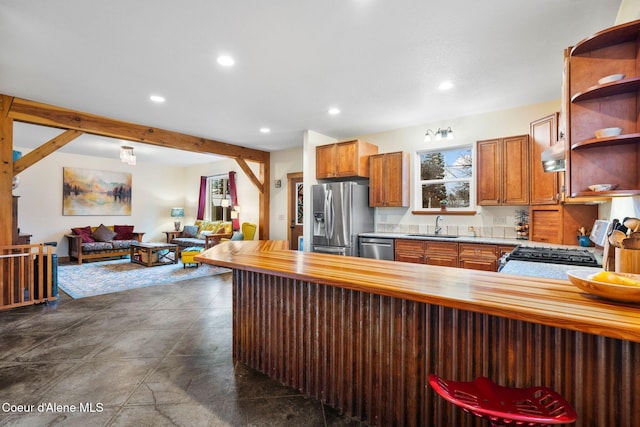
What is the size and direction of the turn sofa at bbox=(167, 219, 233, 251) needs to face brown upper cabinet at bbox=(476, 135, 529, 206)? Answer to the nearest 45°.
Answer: approximately 90° to its left

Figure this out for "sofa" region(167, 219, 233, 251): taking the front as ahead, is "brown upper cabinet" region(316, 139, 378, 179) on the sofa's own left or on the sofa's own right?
on the sofa's own left

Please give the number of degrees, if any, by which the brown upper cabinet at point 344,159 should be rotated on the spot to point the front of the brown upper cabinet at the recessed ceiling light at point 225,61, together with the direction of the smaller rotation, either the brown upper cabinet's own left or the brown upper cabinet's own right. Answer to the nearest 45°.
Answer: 0° — it already faces it

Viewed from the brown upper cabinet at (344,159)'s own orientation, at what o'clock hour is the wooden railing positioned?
The wooden railing is roughly at 1 o'clock from the brown upper cabinet.

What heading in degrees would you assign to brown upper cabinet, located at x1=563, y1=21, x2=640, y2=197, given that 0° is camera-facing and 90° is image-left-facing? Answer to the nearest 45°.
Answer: approximately 45°
